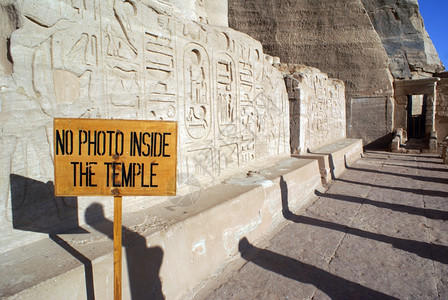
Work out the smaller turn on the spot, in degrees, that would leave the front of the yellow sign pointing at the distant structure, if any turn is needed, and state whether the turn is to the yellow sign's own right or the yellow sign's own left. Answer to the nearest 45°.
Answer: approximately 135° to the yellow sign's own left

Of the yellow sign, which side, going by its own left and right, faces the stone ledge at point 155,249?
back

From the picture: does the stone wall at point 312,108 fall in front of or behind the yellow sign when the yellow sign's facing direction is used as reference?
behind

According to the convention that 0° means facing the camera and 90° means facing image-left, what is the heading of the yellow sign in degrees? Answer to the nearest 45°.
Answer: approximately 0°
